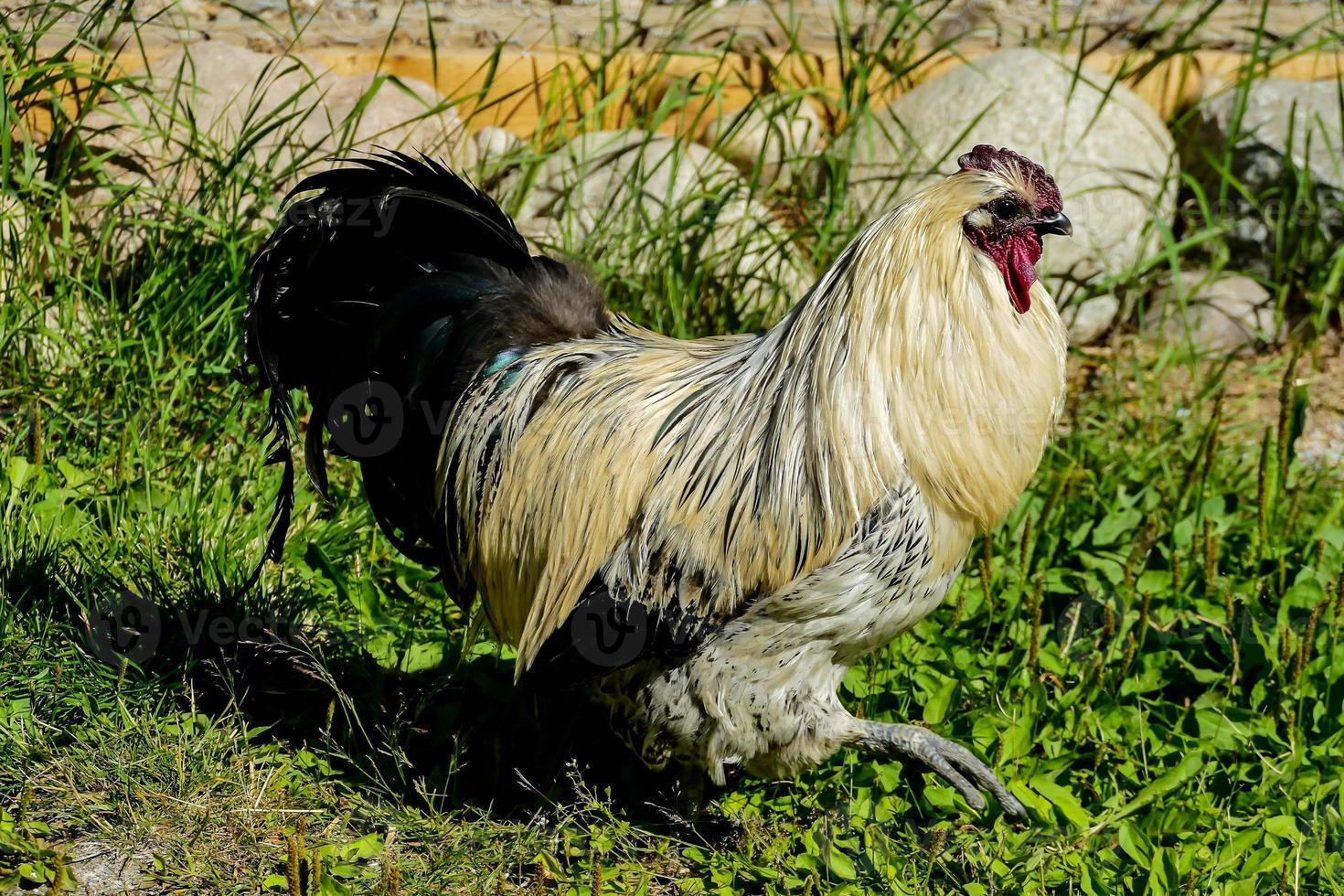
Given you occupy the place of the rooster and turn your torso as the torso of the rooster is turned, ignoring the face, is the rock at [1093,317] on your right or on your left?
on your left

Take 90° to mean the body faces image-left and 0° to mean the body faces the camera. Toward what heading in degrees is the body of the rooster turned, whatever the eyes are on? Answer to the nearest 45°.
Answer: approximately 270°

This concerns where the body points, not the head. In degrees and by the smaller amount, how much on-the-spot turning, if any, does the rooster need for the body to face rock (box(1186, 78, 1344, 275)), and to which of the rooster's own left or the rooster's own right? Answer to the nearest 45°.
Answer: approximately 45° to the rooster's own left

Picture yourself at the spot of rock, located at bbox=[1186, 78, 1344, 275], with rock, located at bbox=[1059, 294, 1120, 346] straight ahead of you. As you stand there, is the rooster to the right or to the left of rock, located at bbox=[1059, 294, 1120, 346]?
left

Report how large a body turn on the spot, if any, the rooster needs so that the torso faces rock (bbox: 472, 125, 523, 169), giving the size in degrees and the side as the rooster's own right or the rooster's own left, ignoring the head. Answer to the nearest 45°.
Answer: approximately 90° to the rooster's own left

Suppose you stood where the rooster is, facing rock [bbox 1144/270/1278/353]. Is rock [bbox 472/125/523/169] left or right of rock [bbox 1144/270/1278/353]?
left

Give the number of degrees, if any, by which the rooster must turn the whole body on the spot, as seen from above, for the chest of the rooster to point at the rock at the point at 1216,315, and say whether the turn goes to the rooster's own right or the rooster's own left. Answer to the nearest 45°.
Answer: approximately 45° to the rooster's own left

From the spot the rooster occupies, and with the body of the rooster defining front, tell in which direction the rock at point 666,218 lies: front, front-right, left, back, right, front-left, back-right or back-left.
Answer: left

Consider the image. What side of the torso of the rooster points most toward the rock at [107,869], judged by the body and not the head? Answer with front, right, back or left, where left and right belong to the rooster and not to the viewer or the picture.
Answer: back

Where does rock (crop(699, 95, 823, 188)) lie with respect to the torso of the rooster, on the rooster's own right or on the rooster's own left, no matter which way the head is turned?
on the rooster's own left
